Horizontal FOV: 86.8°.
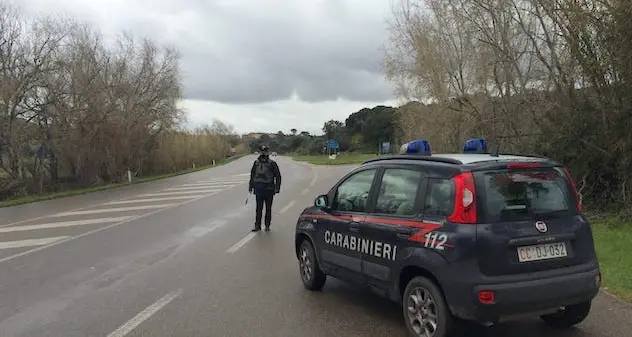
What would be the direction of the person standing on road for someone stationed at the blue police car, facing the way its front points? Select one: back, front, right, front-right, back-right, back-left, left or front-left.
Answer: front

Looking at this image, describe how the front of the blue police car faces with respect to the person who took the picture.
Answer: facing away from the viewer and to the left of the viewer
